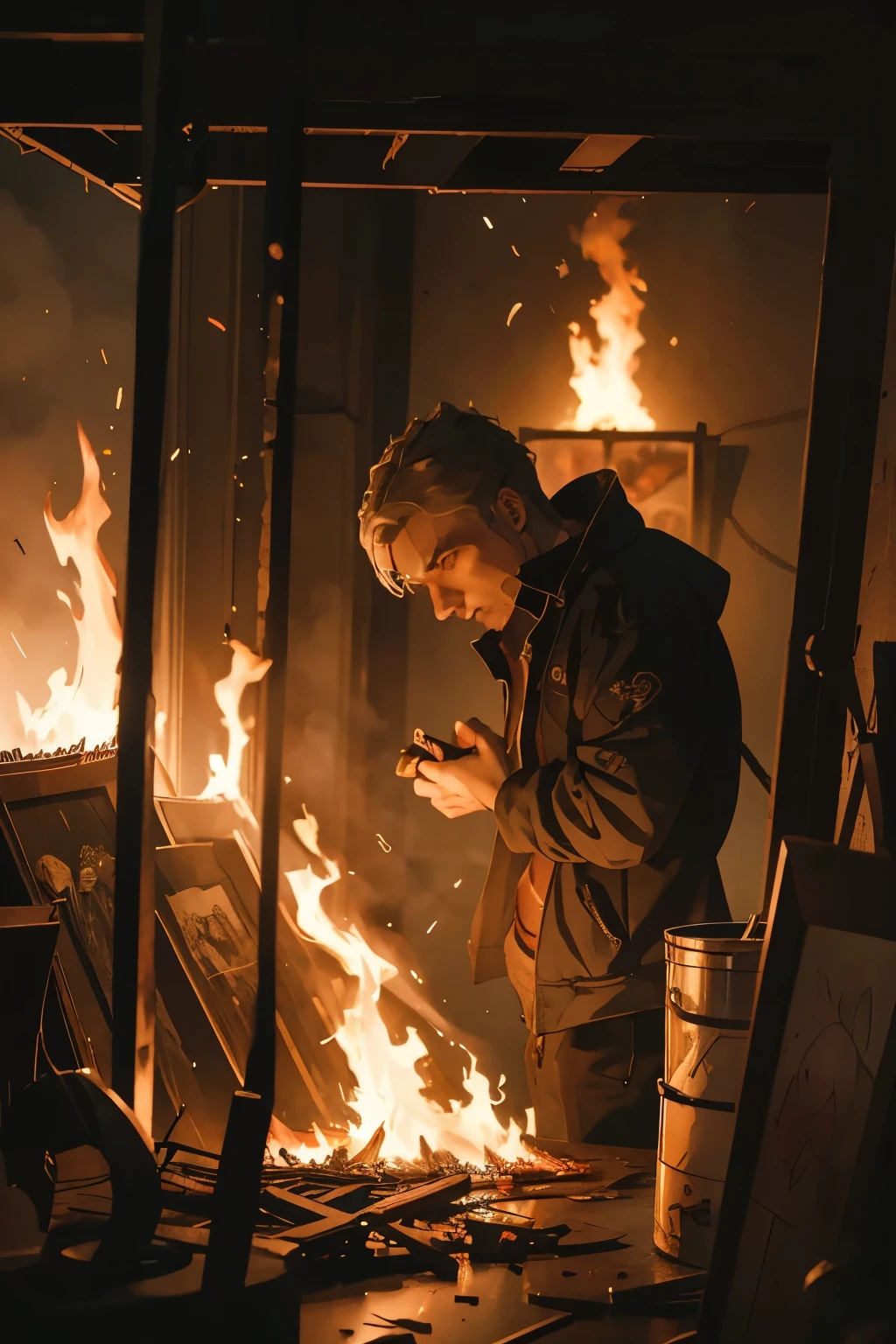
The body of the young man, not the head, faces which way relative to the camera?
to the viewer's left

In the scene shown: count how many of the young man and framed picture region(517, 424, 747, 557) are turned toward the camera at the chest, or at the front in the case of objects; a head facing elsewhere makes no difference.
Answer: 1

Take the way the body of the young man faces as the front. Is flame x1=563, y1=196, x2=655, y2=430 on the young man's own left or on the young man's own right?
on the young man's own right

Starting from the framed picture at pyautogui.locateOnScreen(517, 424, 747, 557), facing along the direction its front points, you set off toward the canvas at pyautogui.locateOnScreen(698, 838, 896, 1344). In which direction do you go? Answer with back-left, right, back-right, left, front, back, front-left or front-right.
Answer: front

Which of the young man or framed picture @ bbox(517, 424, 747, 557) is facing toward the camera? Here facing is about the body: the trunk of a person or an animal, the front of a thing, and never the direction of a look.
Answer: the framed picture

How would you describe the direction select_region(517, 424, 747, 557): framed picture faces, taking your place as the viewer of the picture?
facing the viewer

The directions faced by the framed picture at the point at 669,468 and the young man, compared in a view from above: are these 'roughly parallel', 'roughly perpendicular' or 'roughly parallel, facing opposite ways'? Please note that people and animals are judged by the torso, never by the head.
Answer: roughly perpendicular

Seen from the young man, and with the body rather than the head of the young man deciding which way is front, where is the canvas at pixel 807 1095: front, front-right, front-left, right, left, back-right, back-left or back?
left

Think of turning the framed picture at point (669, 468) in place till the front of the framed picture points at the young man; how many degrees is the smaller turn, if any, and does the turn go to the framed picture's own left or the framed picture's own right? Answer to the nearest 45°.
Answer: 0° — it already faces them

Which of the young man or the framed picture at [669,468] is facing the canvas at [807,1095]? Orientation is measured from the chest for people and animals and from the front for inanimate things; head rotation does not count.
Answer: the framed picture

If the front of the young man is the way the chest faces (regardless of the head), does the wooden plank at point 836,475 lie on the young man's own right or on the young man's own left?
on the young man's own left

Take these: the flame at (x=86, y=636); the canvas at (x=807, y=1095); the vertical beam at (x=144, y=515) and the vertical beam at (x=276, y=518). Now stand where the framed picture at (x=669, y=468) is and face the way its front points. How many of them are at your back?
0

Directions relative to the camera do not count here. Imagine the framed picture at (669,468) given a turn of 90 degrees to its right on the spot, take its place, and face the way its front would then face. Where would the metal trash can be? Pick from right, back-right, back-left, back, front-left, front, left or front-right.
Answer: left
